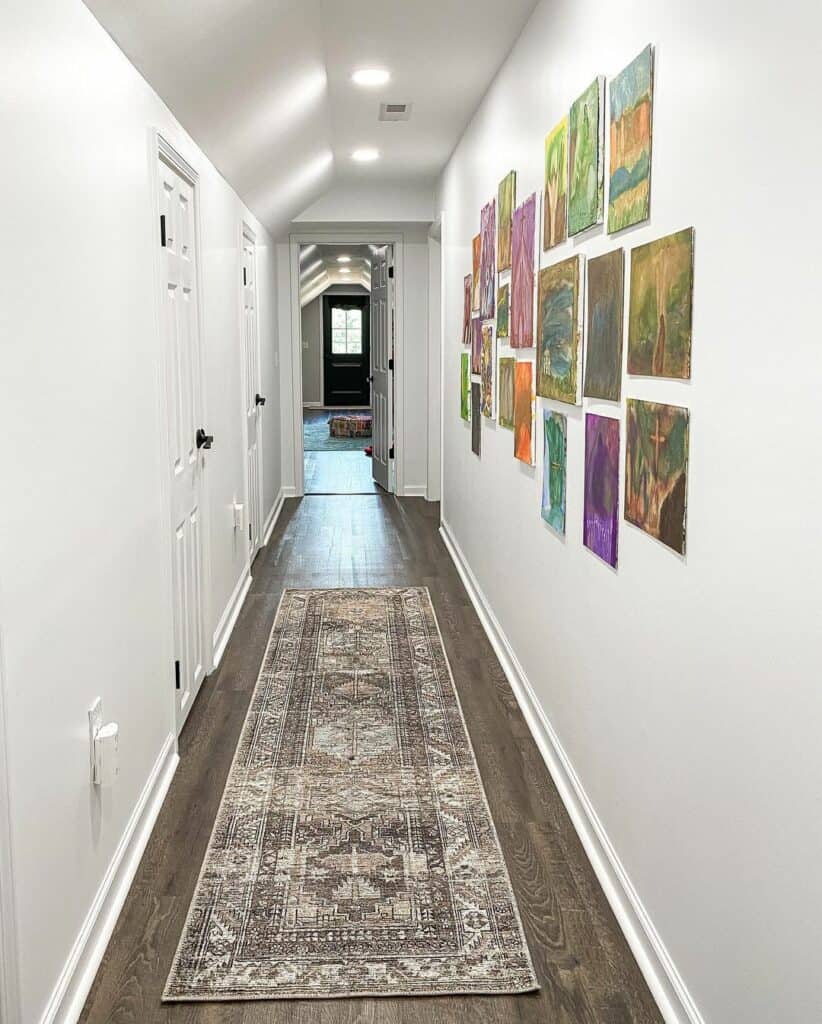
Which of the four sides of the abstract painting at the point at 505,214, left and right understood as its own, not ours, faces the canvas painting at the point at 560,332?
left

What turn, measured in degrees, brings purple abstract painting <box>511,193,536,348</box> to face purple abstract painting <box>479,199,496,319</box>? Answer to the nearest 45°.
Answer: approximately 90° to its right

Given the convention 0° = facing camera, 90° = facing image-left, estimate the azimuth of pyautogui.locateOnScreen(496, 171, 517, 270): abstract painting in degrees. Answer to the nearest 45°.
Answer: approximately 90°

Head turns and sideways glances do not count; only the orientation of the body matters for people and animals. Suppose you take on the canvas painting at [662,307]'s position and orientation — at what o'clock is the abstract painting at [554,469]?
The abstract painting is roughly at 4 o'clock from the canvas painting.

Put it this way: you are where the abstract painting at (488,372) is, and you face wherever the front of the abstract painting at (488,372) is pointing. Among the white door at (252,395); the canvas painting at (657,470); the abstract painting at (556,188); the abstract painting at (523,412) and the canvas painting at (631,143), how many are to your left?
4

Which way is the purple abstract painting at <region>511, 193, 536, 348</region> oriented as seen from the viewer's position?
to the viewer's left

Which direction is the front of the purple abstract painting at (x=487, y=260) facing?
to the viewer's left

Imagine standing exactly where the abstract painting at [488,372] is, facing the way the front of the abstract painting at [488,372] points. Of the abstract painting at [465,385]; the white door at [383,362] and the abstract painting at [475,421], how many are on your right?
3

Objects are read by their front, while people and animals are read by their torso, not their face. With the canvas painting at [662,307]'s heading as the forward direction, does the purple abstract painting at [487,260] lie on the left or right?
on its right

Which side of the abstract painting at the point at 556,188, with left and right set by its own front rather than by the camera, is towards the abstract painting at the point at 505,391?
right

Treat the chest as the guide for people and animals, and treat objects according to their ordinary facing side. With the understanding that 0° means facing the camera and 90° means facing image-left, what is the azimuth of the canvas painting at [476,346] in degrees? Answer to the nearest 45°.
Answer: approximately 90°

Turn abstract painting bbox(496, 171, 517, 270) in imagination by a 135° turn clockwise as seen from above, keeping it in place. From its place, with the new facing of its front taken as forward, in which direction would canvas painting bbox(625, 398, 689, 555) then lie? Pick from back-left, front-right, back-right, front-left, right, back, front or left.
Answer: back-right

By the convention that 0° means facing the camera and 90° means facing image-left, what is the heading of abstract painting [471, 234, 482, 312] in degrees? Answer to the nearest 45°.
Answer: approximately 90°
